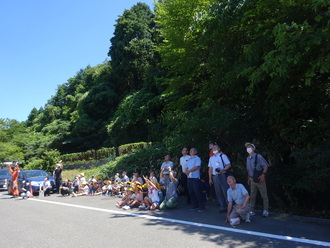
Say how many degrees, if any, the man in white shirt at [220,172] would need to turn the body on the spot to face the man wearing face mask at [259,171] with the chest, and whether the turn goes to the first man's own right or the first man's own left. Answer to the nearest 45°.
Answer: approximately 90° to the first man's own left

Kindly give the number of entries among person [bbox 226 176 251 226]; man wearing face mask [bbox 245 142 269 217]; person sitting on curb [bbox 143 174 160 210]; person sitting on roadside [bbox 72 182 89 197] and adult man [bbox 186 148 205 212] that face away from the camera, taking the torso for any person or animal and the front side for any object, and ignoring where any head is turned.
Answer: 0

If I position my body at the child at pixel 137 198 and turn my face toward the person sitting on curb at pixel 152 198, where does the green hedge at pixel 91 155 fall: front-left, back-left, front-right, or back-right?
back-left

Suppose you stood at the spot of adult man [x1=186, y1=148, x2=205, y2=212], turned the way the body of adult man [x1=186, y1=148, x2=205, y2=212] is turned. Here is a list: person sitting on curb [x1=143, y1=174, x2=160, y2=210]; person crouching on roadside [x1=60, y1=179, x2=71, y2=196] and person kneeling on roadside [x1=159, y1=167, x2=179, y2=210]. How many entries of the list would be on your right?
3

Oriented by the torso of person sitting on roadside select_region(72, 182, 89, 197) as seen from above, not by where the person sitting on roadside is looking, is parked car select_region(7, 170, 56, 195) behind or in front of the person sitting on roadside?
in front

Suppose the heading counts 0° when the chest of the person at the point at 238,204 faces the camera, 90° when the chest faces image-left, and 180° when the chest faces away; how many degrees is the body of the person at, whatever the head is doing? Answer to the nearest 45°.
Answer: approximately 45°

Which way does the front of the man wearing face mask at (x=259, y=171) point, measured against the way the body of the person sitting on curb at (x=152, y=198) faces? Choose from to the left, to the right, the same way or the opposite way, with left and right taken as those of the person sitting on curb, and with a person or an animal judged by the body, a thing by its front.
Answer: the same way

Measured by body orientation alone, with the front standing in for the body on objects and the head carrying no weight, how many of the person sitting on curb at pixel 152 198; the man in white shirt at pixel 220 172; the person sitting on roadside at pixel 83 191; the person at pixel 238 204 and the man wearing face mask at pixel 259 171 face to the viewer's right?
0

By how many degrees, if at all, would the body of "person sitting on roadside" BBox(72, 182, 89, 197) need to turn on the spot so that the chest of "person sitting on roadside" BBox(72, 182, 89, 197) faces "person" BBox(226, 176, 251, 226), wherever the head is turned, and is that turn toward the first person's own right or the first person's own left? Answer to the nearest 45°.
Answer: approximately 90° to the first person's own left

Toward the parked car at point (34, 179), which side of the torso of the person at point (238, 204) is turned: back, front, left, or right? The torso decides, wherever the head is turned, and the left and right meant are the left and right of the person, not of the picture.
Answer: right

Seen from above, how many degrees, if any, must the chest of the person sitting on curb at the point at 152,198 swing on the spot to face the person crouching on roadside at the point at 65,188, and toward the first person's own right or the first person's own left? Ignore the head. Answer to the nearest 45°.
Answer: approximately 90° to the first person's own right

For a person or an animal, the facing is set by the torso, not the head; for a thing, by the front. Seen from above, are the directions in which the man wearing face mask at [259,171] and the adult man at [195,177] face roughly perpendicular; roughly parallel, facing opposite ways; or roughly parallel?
roughly parallel

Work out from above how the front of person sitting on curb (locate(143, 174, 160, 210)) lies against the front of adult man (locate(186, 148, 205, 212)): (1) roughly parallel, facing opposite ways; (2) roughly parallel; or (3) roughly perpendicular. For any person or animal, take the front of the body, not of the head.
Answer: roughly parallel

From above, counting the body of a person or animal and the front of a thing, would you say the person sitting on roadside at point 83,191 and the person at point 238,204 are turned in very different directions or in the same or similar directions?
same or similar directions

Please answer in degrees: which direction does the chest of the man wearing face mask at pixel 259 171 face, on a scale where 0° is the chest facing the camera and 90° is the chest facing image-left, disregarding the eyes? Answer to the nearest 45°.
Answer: approximately 45°

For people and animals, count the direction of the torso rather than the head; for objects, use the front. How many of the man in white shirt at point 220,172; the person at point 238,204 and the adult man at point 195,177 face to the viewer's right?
0

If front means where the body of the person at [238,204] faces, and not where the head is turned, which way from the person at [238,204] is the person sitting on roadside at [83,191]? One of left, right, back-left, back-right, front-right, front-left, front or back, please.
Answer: right

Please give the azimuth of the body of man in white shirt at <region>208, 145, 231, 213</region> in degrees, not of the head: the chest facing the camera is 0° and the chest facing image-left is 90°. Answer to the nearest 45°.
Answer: approximately 45°

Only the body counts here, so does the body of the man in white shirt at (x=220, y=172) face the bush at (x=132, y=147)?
no

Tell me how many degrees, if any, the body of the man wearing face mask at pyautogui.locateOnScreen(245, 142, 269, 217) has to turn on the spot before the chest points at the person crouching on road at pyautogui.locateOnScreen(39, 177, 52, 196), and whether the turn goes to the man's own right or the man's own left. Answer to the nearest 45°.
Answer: approximately 90° to the man's own right

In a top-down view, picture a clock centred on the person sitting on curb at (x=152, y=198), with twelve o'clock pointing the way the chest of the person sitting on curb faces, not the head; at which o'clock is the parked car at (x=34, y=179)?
The parked car is roughly at 3 o'clock from the person sitting on curb.

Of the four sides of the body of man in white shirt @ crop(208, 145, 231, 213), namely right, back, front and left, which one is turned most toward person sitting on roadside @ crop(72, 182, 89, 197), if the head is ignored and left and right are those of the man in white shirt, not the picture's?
right
